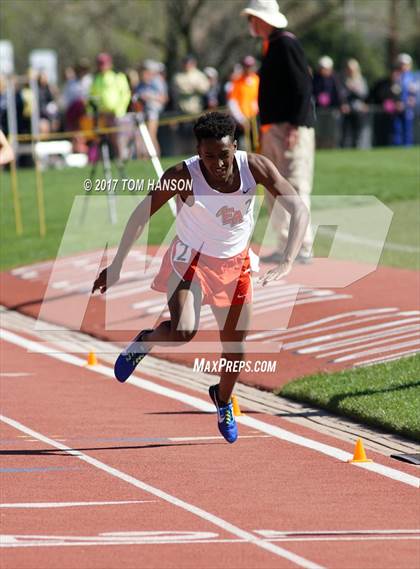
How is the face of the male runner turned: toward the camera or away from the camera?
toward the camera

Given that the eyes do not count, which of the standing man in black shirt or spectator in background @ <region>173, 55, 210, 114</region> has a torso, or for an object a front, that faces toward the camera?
the spectator in background

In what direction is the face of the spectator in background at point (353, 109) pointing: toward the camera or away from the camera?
toward the camera

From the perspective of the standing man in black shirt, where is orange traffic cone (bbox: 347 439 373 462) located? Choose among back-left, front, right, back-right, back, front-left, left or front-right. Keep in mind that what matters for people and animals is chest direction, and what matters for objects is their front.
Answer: left

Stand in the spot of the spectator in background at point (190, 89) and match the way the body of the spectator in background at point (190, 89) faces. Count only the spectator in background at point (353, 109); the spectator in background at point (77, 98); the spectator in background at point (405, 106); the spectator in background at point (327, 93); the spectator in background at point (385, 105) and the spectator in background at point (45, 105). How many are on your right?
2

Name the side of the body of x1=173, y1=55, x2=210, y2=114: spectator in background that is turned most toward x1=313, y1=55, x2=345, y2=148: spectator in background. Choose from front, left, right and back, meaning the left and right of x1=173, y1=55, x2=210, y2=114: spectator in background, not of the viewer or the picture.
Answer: left

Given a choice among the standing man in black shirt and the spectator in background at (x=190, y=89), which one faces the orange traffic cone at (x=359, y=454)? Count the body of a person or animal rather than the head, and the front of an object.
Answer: the spectator in background

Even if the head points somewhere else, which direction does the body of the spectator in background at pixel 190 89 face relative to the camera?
toward the camera

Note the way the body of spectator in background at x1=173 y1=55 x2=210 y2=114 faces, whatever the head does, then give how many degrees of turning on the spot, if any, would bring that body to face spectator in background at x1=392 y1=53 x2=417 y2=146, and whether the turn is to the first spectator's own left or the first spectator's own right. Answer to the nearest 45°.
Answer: approximately 90° to the first spectator's own left

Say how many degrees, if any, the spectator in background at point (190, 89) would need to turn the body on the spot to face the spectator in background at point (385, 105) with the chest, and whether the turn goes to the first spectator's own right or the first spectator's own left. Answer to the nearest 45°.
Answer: approximately 90° to the first spectator's own left

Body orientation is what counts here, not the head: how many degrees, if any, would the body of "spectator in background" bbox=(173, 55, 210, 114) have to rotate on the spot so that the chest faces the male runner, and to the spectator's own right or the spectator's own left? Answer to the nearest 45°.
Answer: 0° — they already face them

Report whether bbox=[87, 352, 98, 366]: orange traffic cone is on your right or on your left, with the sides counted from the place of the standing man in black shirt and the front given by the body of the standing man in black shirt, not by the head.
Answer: on your left

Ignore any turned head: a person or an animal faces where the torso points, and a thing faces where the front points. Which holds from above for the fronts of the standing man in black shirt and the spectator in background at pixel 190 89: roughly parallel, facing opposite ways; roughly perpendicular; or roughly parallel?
roughly perpendicular

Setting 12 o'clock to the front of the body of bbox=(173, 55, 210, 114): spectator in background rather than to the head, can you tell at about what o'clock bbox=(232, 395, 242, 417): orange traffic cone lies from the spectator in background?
The orange traffic cone is roughly at 12 o'clock from the spectator in background.

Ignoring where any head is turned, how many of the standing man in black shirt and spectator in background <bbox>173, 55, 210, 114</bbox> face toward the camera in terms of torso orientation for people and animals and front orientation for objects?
1
